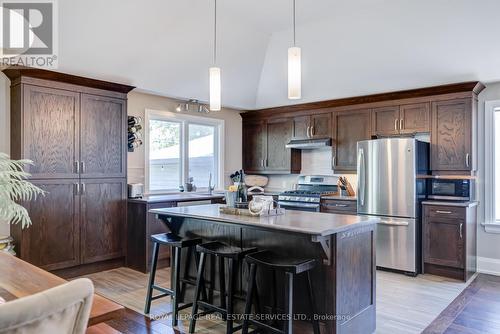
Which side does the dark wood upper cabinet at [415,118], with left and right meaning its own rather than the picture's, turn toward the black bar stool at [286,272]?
front

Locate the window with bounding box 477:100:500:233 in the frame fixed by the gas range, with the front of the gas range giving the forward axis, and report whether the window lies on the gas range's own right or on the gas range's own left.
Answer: on the gas range's own left

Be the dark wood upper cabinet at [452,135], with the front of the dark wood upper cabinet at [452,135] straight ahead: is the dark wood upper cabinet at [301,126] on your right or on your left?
on your right

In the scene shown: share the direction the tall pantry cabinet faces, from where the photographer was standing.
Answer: facing the viewer and to the right of the viewer

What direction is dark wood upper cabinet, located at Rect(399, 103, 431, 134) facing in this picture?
toward the camera

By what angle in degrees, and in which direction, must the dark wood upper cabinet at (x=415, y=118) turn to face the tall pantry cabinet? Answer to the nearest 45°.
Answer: approximately 45° to its right

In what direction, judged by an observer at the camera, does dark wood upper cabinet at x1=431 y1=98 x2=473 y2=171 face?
facing the viewer

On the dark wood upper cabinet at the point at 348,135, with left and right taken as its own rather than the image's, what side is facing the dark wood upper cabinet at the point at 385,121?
left

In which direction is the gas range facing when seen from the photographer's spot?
facing the viewer and to the left of the viewer

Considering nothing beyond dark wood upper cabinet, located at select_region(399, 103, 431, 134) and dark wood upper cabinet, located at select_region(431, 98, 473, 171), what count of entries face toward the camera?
2

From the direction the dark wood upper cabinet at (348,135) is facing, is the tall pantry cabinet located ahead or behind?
ahead
